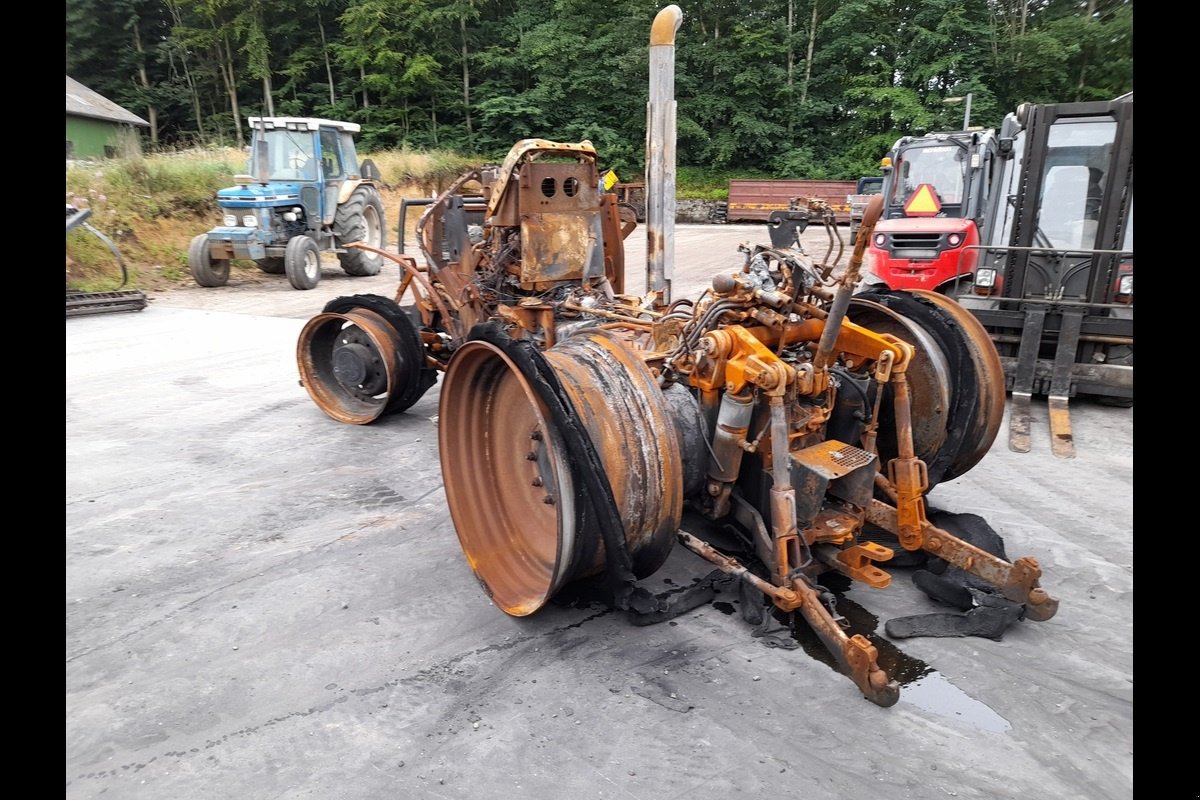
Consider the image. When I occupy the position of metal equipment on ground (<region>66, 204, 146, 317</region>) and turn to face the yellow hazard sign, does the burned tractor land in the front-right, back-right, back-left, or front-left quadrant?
front-right

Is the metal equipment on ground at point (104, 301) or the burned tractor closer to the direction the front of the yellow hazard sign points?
the burned tractor

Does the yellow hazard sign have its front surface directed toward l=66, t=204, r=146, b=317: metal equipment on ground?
no

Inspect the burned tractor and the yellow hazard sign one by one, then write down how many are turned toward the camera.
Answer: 1

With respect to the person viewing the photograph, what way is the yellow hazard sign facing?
facing the viewer

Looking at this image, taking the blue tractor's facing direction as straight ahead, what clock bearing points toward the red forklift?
The red forklift is roughly at 9 o'clock from the blue tractor.

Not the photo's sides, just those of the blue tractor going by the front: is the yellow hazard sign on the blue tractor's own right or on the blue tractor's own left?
on the blue tractor's own left

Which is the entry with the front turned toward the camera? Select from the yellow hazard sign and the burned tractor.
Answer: the yellow hazard sign

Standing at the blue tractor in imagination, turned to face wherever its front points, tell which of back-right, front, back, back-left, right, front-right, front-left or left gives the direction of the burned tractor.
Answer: front-left

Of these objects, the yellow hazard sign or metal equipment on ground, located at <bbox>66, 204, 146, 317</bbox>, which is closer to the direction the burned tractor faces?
the metal equipment on ground

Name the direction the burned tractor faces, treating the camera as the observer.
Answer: facing away from the viewer and to the left of the viewer

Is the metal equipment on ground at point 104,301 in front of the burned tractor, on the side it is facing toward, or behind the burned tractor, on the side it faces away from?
in front

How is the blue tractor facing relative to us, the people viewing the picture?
facing the viewer and to the left of the viewer

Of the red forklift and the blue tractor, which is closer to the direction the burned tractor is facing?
the blue tractor

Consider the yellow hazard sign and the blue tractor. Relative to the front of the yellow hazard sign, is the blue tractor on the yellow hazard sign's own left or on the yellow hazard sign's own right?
on the yellow hazard sign's own right

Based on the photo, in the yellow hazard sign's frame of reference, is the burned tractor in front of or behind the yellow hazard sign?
in front

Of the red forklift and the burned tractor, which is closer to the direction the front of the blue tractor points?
the burned tractor
